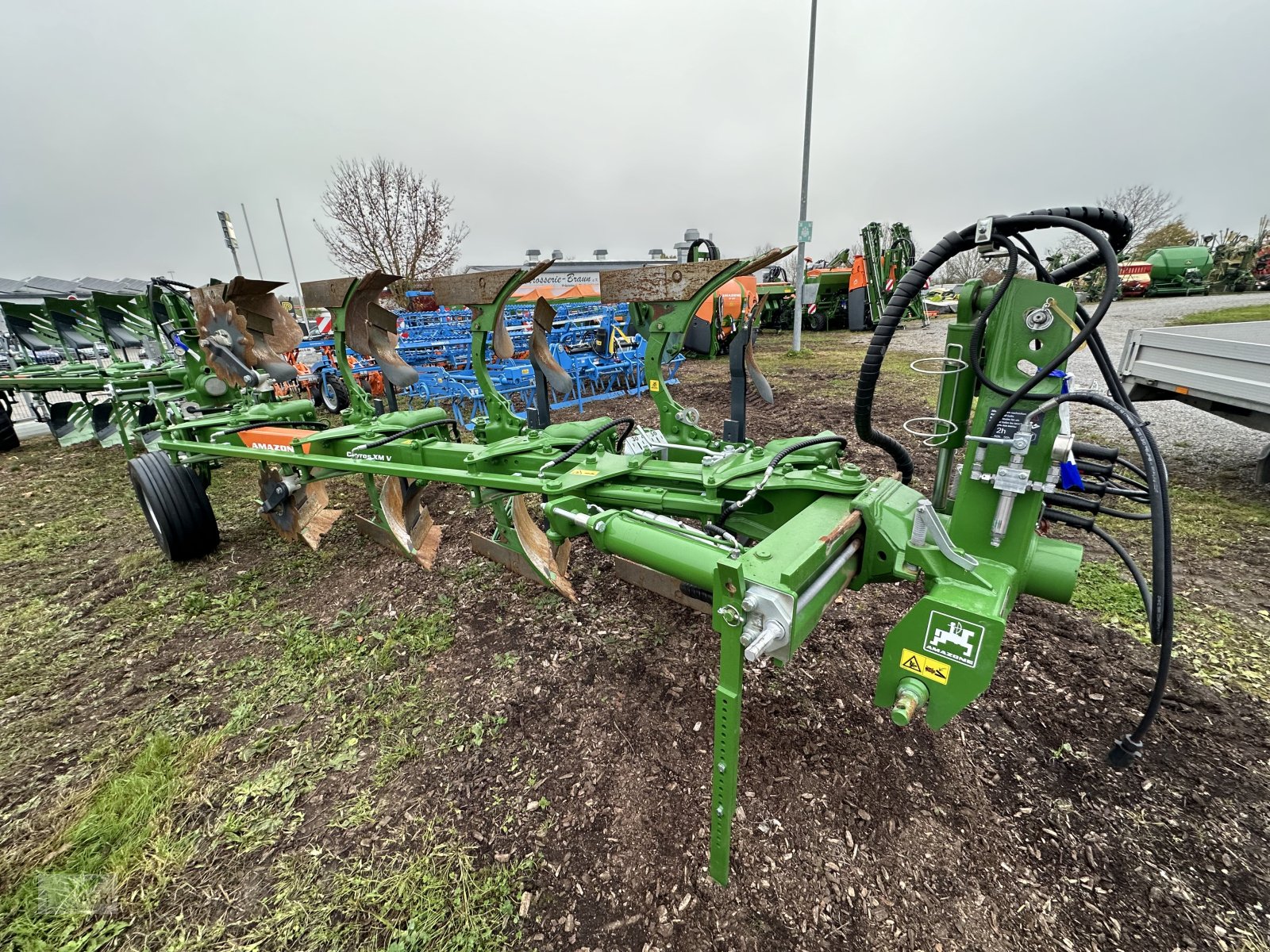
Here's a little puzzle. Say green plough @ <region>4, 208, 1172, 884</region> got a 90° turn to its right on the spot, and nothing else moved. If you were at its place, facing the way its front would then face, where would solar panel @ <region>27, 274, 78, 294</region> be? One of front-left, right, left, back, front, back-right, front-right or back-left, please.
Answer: right

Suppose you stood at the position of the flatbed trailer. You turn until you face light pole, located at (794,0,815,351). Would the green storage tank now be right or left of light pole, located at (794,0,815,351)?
right

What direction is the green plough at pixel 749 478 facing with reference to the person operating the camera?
facing the viewer and to the right of the viewer

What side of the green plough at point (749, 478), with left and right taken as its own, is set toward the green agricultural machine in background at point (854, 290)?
left

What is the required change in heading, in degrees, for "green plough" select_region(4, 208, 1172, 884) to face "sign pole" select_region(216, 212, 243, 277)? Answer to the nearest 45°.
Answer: approximately 180°

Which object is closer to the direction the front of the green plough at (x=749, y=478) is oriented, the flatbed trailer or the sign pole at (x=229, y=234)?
the flatbed trailer

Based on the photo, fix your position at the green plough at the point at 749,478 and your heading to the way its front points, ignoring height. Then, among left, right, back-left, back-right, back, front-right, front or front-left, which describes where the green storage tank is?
left

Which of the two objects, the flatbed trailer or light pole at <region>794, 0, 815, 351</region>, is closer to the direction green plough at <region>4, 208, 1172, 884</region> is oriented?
the flatbed trailer

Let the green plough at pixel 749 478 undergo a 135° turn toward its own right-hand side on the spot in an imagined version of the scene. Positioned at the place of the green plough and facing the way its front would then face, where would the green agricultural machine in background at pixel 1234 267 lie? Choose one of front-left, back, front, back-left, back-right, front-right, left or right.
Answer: back-right

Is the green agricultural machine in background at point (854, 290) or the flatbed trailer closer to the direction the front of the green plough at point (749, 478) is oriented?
the flatbed trailer
